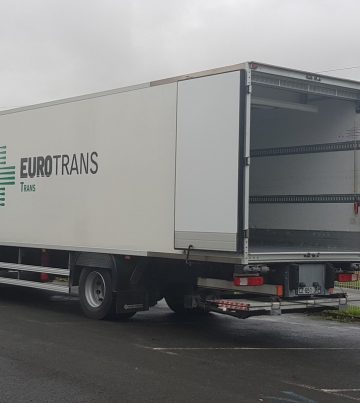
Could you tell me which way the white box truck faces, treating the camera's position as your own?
facing away from the viewer and to the left of the viewer
